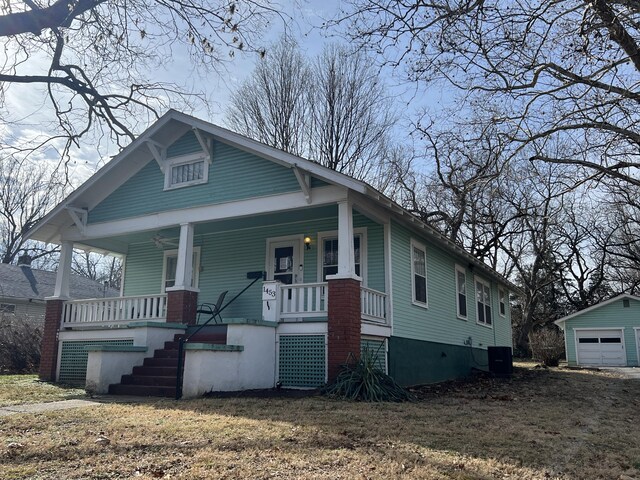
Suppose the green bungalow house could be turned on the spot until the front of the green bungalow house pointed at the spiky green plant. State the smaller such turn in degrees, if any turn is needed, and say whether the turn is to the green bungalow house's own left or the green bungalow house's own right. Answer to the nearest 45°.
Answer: approximately 90° to the green bungalow house's own left

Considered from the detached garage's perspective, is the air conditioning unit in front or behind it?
in front

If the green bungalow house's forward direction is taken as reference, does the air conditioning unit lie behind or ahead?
behind

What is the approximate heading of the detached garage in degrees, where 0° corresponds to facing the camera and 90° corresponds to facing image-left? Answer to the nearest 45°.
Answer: approximately 0°

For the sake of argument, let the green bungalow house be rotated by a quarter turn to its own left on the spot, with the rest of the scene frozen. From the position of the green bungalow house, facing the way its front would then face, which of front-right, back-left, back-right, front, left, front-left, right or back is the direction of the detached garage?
left
